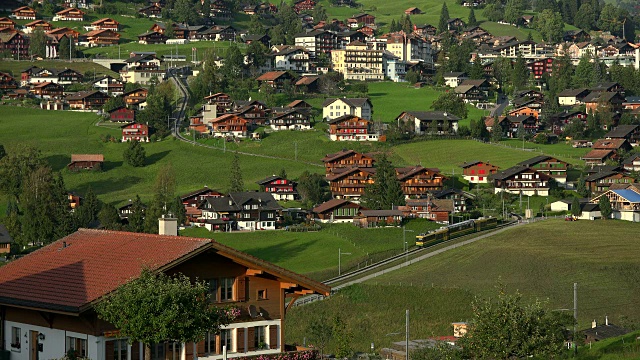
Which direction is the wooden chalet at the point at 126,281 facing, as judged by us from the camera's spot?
facing the viewer and to the right of the viewer
